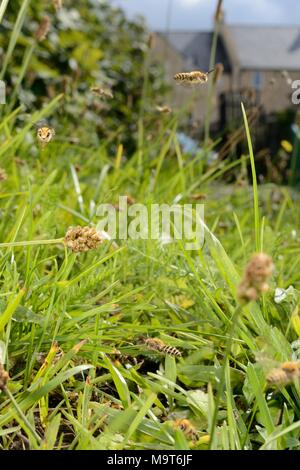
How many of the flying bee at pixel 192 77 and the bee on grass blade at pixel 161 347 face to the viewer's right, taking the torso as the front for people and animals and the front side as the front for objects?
1

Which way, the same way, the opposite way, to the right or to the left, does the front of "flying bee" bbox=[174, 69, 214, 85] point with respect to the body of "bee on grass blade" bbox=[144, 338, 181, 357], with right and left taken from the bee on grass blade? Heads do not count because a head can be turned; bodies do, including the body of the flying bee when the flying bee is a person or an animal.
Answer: the opposite way

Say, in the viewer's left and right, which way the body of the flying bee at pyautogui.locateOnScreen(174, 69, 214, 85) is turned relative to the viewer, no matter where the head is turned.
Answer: facing to the right of the viewer

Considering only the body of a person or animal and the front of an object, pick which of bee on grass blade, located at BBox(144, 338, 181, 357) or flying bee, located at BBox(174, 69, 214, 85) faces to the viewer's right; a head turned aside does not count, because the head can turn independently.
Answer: the flying bee

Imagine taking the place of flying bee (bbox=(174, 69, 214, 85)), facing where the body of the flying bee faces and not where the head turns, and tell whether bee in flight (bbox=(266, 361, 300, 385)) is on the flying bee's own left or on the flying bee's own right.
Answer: on the flying bee's own right

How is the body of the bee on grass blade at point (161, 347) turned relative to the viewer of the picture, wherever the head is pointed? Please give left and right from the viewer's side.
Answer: facing to the left of the viewer
